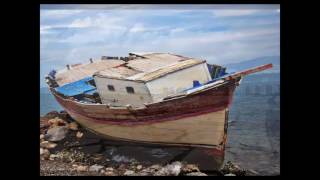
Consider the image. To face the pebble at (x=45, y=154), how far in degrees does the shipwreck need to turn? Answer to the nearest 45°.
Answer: approximately 135° to its right

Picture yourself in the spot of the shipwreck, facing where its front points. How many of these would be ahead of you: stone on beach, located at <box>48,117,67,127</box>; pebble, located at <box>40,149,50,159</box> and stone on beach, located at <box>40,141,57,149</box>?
0

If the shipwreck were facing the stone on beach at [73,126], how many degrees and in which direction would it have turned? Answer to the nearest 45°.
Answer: approximately 135° to its right

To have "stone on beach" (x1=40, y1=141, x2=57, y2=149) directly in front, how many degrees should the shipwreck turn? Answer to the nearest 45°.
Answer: approximately 135° to its right

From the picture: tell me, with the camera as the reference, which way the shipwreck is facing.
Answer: facing the viewer and to the right of the viewer
